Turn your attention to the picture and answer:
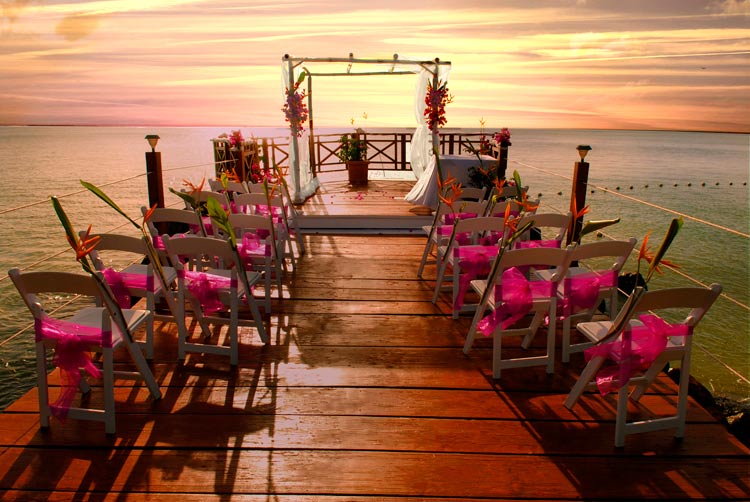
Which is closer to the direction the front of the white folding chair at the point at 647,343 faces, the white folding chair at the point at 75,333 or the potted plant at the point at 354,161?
the potted plant

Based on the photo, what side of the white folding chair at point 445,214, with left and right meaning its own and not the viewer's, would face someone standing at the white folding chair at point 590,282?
back

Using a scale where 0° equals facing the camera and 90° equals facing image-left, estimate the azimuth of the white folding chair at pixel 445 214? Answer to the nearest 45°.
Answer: approximately 135°

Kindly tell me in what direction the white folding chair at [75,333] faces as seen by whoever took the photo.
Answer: facing away from the viewer and to the right of the viewer

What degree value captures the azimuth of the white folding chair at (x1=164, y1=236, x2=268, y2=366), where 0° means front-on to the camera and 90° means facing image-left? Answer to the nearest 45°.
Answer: approximately 225°

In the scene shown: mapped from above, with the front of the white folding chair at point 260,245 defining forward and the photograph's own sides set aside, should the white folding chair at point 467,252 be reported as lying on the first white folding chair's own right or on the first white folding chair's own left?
on the first white folding chair's own right

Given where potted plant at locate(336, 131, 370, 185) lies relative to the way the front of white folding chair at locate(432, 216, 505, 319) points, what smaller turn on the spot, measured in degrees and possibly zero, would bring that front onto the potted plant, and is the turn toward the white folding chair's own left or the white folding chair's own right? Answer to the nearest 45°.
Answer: approximately 45° to the white folding chair's own right

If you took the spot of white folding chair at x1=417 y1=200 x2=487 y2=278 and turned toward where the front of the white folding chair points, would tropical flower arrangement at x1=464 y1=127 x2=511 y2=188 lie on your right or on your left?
on your right

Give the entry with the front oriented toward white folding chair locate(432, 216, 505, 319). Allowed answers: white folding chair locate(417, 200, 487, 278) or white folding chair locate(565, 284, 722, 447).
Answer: white folding chair locate(565, 284, 722, 447)
